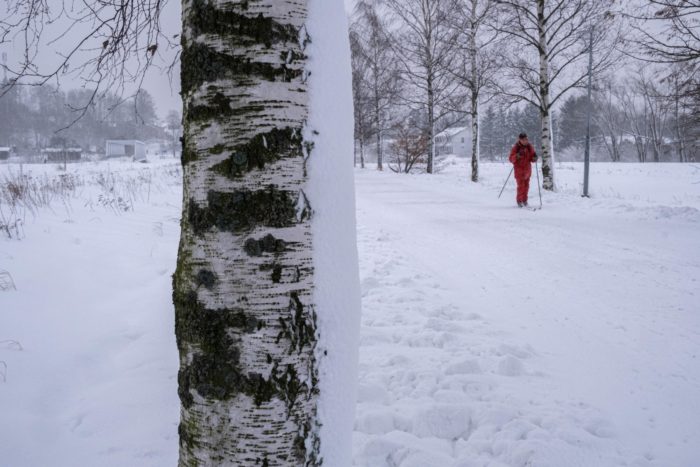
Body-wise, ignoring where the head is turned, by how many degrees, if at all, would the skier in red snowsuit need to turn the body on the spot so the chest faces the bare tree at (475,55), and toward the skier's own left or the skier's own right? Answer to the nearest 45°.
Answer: approximately 180°

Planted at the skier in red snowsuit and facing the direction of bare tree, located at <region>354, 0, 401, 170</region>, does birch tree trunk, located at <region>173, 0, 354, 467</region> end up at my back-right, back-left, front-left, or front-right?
back-left

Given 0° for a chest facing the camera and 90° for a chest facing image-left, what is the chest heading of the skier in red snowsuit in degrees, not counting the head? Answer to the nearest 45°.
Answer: approximately 0°

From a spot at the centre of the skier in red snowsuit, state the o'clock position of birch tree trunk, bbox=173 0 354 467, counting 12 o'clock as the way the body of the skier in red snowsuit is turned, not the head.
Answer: The birch tree trunk is roughly at 12 o'clock from the skier in red snowsuit.

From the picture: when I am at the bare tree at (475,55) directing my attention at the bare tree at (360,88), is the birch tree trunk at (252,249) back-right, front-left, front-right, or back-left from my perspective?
back-left

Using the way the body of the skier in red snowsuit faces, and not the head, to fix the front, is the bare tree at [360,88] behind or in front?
behind

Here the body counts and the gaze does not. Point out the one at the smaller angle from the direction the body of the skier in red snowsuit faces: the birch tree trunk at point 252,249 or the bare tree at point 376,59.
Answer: the birch tree trunk
